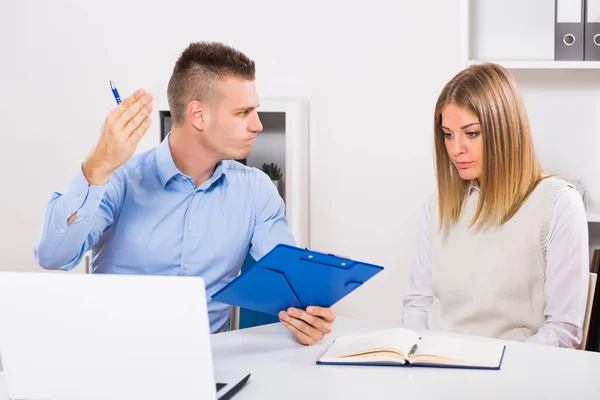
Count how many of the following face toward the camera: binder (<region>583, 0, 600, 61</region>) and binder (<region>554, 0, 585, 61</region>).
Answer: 2

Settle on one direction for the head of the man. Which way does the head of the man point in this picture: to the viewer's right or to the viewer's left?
to the viewer's right

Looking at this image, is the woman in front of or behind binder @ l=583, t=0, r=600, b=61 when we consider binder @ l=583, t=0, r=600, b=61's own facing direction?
in front

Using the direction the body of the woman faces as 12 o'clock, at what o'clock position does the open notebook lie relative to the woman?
The open notebook is roughly at 11 o'clock from the woman.

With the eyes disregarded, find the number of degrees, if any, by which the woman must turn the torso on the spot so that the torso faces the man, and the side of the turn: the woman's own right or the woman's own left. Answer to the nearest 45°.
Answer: approximately 45° to the woman's own right

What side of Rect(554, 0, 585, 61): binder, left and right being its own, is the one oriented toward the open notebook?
front

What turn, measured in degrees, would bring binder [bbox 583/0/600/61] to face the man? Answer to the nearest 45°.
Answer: approximately 45° to its right

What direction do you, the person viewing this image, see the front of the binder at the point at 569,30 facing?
facing the viewer

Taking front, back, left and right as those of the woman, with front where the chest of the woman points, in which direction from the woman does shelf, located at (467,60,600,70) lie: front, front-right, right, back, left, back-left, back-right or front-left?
back-right

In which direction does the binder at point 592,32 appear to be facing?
toward the camera

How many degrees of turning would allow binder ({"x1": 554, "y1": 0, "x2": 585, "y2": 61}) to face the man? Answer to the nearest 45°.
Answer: approximately 45° to its right

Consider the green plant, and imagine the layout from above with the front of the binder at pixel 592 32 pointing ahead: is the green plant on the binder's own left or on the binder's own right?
on the binder's own right

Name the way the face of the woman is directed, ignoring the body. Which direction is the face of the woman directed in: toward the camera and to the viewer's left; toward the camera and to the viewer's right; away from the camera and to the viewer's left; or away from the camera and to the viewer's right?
toward the camera and to the viewer's left

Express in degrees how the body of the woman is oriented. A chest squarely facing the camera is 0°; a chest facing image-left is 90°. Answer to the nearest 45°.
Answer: approximately 45°

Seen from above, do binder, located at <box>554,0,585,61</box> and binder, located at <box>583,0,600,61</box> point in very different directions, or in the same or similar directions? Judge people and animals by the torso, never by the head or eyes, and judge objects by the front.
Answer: same or similar directions
